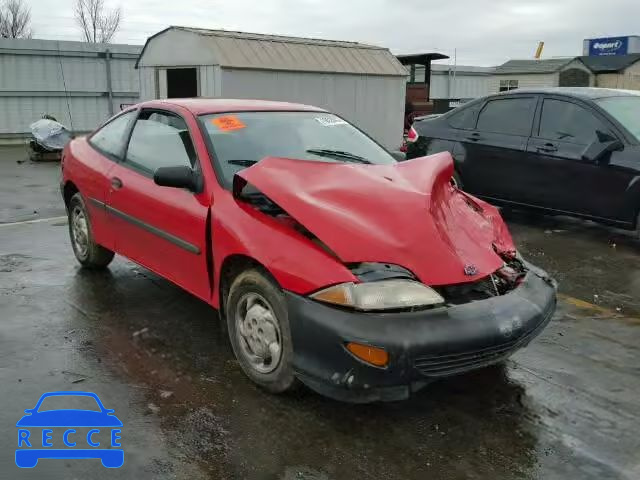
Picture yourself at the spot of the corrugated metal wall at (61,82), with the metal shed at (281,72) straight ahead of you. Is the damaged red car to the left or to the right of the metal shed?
right

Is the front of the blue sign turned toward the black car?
yes

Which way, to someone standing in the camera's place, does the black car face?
facing the viewer and to the right of the viewer

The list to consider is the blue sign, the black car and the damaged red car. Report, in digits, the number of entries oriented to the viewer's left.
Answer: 0

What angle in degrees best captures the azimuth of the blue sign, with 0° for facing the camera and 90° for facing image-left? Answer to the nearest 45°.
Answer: approximately 0°

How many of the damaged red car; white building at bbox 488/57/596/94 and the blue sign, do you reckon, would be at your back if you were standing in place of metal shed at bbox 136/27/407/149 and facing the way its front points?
2

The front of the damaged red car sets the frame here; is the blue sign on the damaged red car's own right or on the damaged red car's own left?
on the damaged red car's own left

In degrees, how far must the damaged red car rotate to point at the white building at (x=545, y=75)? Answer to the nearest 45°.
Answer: approximately 135° to its left

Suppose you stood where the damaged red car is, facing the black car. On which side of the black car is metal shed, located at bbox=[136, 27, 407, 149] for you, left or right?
left

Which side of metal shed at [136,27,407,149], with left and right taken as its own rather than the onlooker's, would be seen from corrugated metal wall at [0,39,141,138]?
right

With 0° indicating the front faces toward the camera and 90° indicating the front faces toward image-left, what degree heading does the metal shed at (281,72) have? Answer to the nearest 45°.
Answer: approximately 45°

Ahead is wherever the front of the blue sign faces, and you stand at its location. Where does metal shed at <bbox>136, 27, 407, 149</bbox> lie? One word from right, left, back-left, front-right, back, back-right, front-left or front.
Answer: front

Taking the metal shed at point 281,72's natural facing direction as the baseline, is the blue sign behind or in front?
behind
